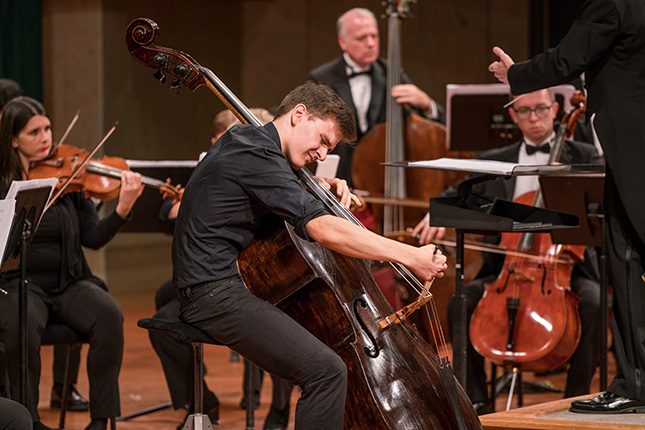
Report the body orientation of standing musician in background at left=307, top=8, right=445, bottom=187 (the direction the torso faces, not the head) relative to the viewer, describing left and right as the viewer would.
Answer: facing the viewer and to the right of the viewer

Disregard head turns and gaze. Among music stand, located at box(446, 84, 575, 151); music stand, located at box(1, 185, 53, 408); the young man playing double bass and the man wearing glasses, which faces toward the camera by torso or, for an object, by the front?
the man wearing glasses

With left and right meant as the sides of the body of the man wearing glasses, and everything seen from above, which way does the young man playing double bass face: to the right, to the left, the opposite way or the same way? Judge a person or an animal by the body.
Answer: to the left

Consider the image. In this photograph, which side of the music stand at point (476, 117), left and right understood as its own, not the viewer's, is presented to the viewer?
back

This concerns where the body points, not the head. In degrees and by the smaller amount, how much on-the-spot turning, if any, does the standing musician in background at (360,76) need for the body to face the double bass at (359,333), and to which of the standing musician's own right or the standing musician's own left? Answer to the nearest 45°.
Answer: approximately 45° to the standing musician's own right

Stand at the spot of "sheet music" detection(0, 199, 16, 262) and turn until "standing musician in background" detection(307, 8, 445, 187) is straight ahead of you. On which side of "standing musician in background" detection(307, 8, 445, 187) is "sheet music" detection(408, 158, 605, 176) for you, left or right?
right

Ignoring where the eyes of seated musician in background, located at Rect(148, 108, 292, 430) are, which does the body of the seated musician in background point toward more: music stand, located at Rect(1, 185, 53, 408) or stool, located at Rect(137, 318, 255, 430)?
the stool

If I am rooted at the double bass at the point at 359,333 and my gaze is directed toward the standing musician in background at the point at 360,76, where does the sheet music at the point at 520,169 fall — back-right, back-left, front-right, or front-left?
front-right

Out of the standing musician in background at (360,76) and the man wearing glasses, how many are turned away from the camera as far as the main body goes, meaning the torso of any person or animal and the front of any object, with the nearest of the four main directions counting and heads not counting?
0

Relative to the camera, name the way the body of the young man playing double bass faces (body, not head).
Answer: to the viewer's right

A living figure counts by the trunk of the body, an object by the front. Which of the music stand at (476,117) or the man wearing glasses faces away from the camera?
the music stand

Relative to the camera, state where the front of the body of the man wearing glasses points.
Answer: toward the camera

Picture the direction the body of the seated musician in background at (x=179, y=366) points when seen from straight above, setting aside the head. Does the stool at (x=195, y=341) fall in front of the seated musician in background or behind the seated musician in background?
in front
